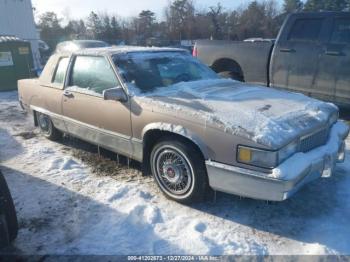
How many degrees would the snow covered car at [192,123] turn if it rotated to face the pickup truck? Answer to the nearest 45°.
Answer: approximately 90° to its left

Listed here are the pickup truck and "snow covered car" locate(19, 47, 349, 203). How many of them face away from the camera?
0

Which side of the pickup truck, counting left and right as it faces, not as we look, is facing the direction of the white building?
back

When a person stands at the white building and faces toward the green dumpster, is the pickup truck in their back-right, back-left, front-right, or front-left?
front-left

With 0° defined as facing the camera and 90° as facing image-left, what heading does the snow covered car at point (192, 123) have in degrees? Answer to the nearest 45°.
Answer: approximately 315°

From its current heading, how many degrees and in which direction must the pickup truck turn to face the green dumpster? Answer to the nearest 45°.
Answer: approximately 135° to its right

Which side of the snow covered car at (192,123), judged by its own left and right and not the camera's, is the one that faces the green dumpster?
back

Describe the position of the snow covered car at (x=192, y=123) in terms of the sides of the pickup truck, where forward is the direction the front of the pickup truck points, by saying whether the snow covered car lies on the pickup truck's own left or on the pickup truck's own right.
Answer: on the pickup truck's own right
